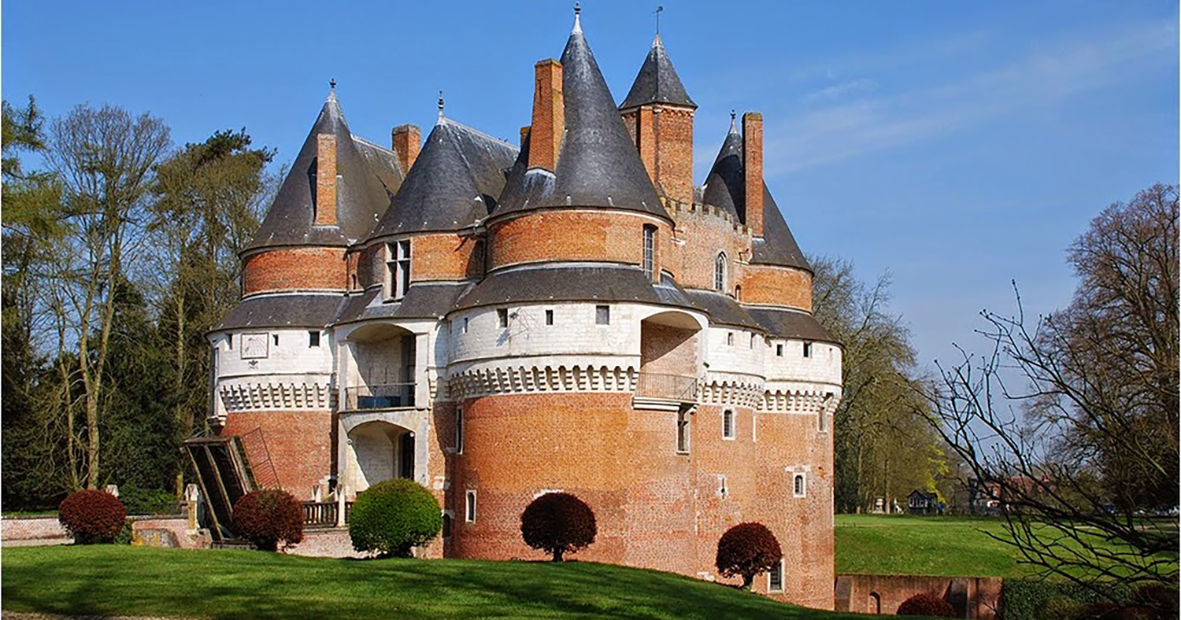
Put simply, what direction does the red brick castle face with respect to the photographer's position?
facing the viewer and to the left of the viewer

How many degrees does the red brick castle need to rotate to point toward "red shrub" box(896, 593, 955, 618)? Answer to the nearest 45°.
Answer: approximately 135° to its left

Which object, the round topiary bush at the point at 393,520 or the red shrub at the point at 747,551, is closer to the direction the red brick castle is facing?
the round topiary bush

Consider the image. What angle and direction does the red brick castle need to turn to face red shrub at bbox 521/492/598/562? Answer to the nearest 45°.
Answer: approximately 45° to its left

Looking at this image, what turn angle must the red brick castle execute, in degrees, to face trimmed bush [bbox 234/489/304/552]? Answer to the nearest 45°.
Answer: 0° — it already faces it

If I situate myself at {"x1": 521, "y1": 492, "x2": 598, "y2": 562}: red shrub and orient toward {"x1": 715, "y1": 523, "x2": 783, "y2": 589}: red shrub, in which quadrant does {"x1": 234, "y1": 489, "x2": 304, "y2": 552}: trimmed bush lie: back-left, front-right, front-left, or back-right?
back-left

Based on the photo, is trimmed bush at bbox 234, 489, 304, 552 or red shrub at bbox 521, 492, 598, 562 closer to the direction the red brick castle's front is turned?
the trimmed bush

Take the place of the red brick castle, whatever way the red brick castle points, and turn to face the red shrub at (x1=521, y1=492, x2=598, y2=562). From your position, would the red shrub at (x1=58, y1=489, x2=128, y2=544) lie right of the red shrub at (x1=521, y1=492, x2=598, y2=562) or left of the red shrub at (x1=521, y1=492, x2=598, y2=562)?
right

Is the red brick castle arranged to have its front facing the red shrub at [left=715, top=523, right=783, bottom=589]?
no

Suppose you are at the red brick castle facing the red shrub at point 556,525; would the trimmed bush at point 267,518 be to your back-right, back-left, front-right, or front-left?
front-right

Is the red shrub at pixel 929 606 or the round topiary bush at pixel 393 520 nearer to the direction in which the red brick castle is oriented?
the round topiary bush
